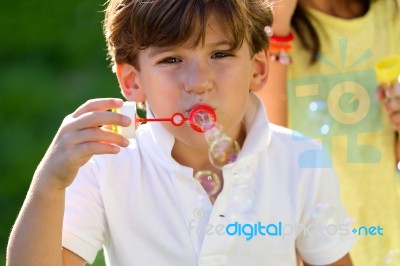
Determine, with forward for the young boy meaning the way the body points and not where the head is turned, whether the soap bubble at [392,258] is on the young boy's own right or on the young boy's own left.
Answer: on the young boy's own left

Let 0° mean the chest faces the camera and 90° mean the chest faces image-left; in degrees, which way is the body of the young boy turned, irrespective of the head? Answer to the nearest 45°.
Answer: approximately 0°
